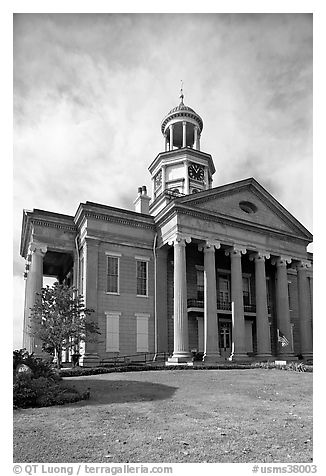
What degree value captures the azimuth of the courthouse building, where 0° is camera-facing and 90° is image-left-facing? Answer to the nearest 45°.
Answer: approximately 315°

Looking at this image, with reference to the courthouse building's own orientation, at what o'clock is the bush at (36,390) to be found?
The bush is roughly at 2 o'clock from the courthouse building.

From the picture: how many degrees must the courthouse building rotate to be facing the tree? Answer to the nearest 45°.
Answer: approximately 90° to its right

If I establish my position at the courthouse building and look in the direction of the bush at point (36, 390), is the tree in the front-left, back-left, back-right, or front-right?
front-right

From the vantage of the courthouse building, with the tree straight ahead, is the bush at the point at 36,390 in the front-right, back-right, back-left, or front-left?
front-left

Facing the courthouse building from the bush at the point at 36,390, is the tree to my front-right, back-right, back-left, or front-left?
front-left

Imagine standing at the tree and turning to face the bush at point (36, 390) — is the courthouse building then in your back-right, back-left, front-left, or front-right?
back-left
